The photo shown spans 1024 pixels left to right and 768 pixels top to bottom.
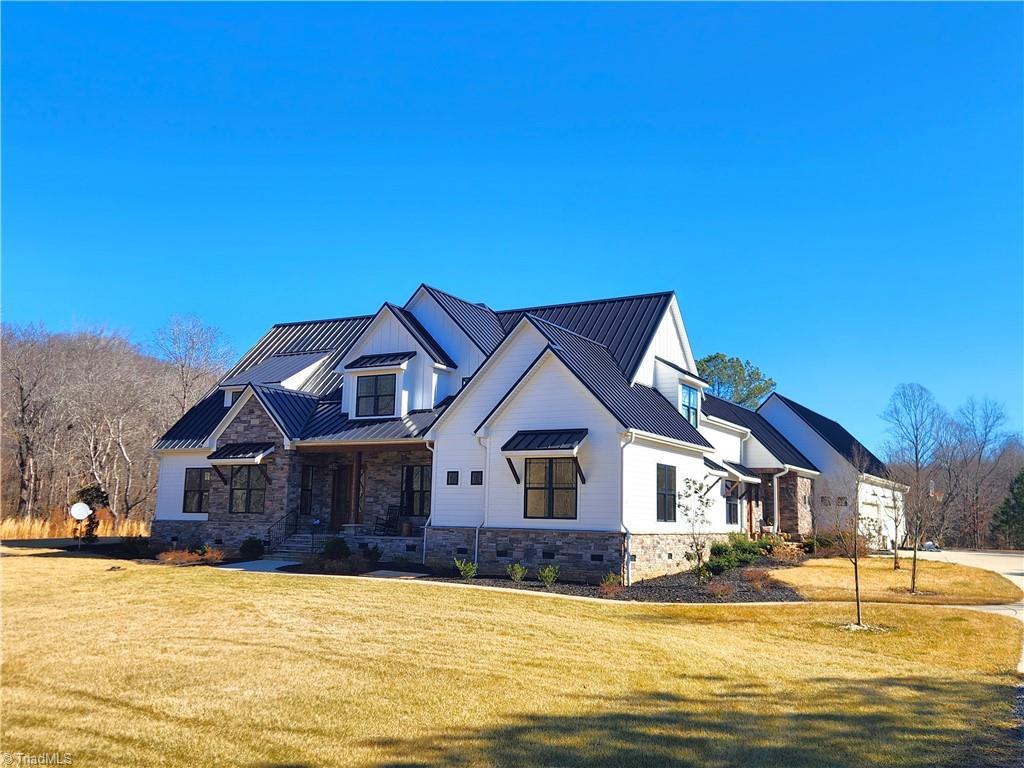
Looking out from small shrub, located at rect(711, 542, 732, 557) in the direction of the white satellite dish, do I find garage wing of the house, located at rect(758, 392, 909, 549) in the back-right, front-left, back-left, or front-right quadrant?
back-right

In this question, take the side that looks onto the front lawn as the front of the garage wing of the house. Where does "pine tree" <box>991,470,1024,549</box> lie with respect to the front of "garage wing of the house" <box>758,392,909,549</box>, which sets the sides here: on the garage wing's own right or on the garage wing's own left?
on the garage wing's own left

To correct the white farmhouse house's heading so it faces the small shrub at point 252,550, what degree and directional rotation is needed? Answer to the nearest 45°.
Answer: approximately 45° to its right

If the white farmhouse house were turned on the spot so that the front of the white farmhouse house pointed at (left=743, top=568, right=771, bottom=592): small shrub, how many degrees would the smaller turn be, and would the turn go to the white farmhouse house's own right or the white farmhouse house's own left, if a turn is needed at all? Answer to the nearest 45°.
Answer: approximately 90° to the white farmhouse house's own left

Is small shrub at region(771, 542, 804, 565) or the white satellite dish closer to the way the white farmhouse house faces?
the white satellite dish

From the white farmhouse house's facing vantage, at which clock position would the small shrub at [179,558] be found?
The small shrub is roughly at 1 o'clock from the white farmhouse house.

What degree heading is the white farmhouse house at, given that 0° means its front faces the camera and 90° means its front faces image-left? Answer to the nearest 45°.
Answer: approximately 45°

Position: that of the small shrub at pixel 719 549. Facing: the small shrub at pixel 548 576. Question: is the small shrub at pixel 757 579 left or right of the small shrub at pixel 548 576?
left

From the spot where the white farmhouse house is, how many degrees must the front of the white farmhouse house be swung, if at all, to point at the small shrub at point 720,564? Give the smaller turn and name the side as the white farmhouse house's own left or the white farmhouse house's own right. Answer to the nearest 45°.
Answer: approximately 90° to the white farmhouse house's own left

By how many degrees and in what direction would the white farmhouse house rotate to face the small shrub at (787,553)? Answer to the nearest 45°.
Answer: approximately 135° to its left
